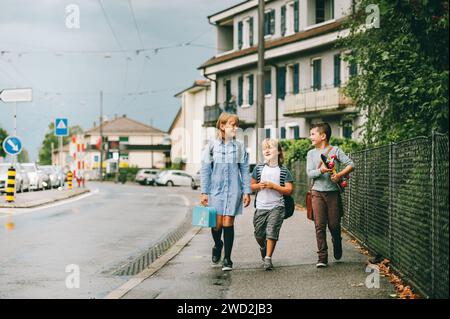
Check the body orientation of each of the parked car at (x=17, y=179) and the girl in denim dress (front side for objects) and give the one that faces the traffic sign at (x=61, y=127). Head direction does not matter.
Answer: the parked car

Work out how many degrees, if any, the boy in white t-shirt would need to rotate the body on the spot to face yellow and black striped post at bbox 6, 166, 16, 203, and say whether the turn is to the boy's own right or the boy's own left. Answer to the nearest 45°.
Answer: approximately 135° to the boy's own right

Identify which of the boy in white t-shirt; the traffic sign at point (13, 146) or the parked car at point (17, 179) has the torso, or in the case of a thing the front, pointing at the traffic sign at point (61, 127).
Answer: the parked car

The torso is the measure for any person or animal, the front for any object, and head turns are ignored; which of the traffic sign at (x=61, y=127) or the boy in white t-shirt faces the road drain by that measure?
the traffic sign

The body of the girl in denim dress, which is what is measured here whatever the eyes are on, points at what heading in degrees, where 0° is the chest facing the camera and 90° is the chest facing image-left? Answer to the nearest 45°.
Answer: approximately 0°

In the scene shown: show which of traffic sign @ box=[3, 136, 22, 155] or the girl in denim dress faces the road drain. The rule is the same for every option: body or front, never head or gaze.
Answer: the traffic sign
